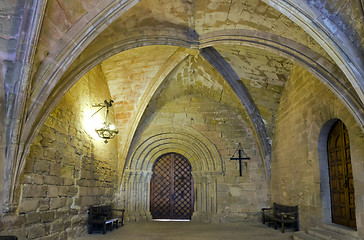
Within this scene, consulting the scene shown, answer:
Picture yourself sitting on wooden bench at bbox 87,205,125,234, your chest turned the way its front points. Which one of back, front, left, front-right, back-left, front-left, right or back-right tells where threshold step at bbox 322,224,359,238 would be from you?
front

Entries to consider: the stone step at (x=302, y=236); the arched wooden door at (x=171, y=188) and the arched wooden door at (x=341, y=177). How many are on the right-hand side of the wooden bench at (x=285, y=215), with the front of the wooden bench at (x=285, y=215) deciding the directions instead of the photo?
1

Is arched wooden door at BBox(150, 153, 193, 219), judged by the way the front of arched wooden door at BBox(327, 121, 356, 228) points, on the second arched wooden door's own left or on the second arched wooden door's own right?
on the second arched wooden door's own right

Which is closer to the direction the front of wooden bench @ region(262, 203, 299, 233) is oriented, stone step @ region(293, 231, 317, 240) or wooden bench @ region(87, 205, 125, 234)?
the wooden bench

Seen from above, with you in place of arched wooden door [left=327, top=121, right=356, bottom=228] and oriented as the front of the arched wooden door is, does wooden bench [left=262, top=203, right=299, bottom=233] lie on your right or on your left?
on your right

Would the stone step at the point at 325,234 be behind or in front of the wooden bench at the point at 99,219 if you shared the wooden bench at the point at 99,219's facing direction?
in front

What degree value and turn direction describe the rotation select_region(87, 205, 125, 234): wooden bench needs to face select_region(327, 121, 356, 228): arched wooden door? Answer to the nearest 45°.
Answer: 0° — it already faces it

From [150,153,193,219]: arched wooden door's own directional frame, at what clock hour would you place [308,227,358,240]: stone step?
The stone step is roughly at 11 o'clock from the arched wooden door.

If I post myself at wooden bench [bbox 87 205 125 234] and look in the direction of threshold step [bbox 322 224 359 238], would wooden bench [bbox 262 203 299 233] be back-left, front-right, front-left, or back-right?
front-left

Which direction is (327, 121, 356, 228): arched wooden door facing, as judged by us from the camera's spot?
facing the viewer and to the left of the viewer

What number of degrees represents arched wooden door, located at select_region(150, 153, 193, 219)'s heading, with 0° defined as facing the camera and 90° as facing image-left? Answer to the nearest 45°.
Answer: approximately 0°

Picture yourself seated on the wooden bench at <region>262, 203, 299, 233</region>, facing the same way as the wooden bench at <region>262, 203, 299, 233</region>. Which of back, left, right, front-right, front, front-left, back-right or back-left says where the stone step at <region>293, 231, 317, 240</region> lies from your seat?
front-left

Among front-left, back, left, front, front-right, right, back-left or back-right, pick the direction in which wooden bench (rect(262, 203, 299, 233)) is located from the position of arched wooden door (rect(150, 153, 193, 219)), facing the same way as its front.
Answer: front-left

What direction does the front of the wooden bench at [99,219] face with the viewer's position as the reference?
facing the viewer and to the right of the viewer
